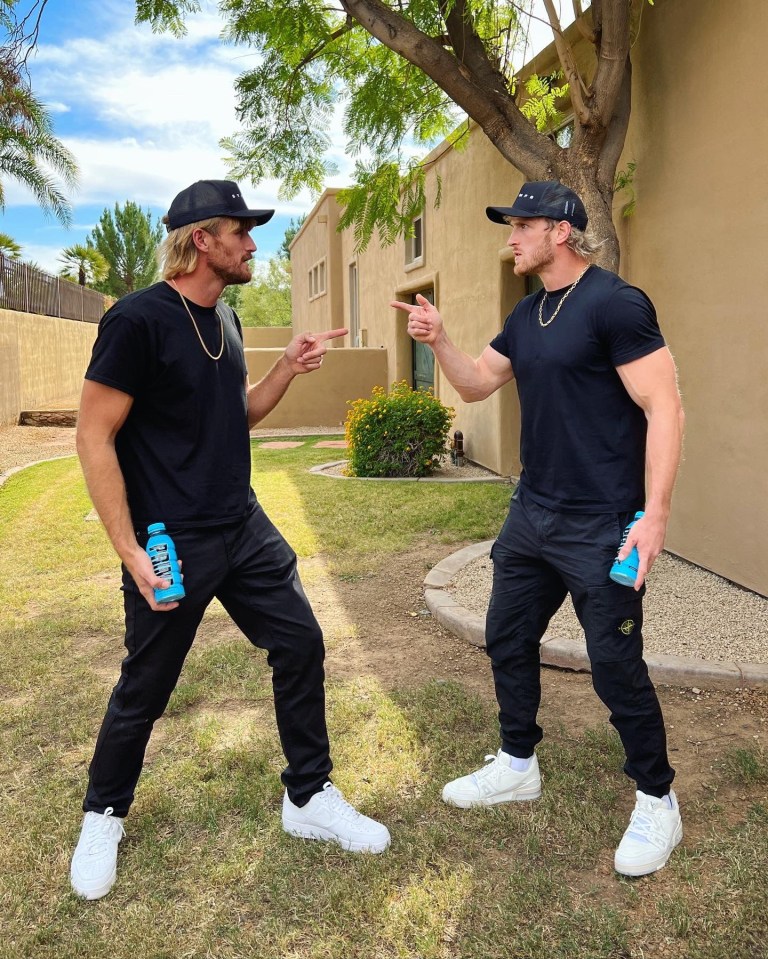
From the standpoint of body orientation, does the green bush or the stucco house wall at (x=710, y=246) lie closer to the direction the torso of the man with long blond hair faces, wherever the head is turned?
the stucco house wall

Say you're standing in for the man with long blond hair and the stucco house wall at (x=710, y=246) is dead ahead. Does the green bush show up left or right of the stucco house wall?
left

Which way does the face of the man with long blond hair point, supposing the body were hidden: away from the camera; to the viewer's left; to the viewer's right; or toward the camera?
to the viewer's right

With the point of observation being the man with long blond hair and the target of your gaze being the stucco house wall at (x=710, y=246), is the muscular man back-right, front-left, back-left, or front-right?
front-right

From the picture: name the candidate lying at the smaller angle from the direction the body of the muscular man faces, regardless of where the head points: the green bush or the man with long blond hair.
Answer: the man with long blond hair

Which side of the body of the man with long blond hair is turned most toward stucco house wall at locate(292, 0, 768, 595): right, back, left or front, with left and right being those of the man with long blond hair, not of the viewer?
left

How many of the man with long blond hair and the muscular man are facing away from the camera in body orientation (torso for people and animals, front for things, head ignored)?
0

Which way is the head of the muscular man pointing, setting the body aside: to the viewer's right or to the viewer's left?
to the viewer's left

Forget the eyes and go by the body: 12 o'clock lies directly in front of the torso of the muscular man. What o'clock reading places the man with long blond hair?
The man with long blond hair is roughly at 1 o'clock from the muscular man.

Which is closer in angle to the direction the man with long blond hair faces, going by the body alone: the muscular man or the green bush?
the muscular man

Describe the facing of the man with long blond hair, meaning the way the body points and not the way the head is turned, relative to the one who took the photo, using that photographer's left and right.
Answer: facing the viewer and to the right of the viewer

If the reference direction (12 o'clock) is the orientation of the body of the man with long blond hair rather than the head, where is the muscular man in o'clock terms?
The muscular man is roughly at 11 o'clock from the man with long blond hair.

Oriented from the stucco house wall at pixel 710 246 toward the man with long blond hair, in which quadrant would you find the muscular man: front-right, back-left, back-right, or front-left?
front-left

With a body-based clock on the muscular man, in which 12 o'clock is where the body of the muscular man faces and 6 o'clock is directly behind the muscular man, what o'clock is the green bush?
The green bush is roughly at 4 o'clock from the muscular man.

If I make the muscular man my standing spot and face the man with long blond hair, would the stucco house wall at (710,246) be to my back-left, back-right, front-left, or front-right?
back-right

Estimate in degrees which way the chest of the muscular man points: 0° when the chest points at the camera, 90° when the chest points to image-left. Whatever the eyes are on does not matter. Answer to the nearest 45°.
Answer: approximately 45°
